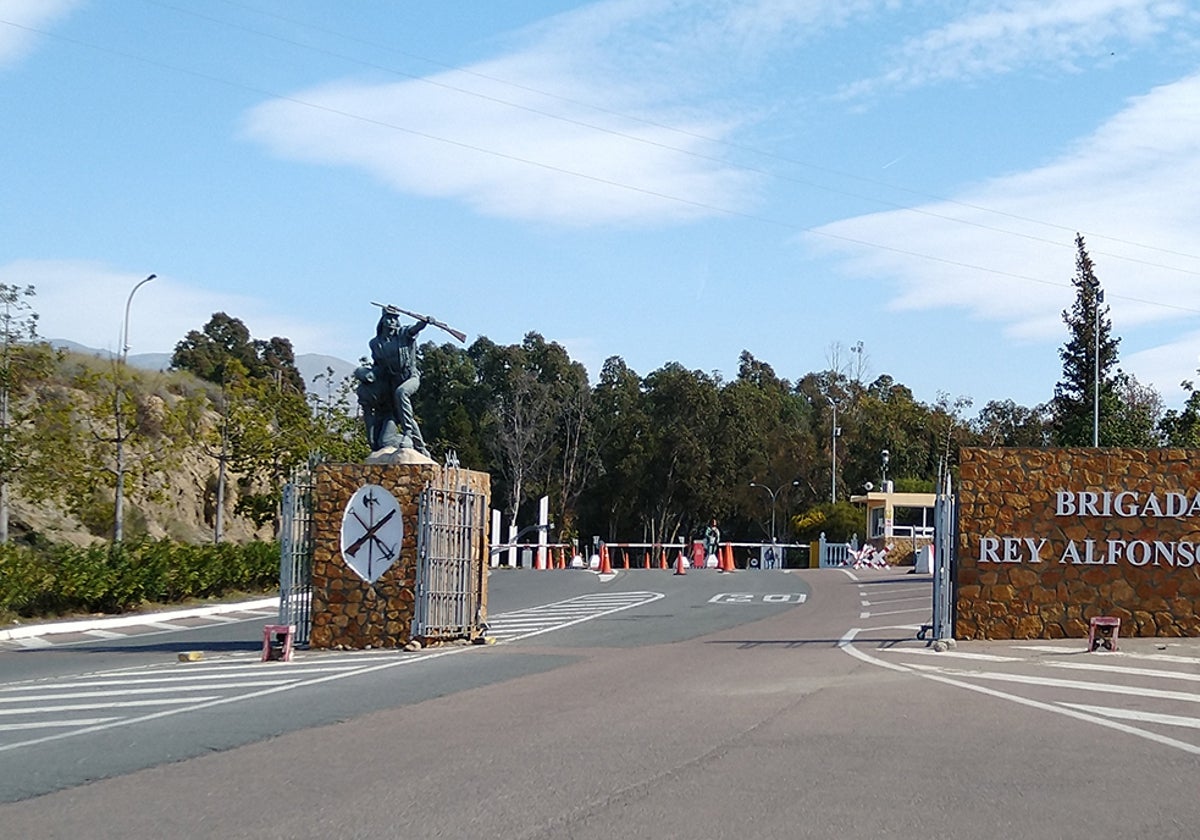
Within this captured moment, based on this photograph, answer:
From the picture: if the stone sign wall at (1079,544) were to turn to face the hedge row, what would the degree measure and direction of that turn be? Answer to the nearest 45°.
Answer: approximately 90° to its right

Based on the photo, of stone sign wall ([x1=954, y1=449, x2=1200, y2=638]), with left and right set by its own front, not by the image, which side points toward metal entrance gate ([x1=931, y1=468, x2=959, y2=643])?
right

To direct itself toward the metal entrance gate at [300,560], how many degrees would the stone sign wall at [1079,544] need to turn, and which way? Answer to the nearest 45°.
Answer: approximately 90° to its right

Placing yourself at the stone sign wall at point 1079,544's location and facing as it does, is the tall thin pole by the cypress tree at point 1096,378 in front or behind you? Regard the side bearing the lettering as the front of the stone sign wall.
behind

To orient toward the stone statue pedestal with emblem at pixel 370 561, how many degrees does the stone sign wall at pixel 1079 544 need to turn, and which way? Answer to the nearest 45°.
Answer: approximately 90° to its right

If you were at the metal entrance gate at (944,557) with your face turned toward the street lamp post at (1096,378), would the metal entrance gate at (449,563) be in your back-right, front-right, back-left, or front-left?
back-left

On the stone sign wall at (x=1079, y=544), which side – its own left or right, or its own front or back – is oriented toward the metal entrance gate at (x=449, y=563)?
right

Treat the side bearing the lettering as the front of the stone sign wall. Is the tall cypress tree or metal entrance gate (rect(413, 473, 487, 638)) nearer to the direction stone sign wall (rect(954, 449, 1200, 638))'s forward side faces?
the metal entrance gate

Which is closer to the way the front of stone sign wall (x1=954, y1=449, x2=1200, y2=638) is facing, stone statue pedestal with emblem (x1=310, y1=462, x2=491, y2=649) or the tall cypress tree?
the stone statue pedestal with emblem

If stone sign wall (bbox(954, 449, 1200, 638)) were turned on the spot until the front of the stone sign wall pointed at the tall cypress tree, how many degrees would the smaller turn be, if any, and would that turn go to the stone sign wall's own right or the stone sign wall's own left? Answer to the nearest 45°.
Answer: approximately 180°

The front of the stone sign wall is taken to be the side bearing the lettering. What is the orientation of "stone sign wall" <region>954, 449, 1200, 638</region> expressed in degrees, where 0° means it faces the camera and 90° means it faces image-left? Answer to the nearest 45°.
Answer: approximately 0°
